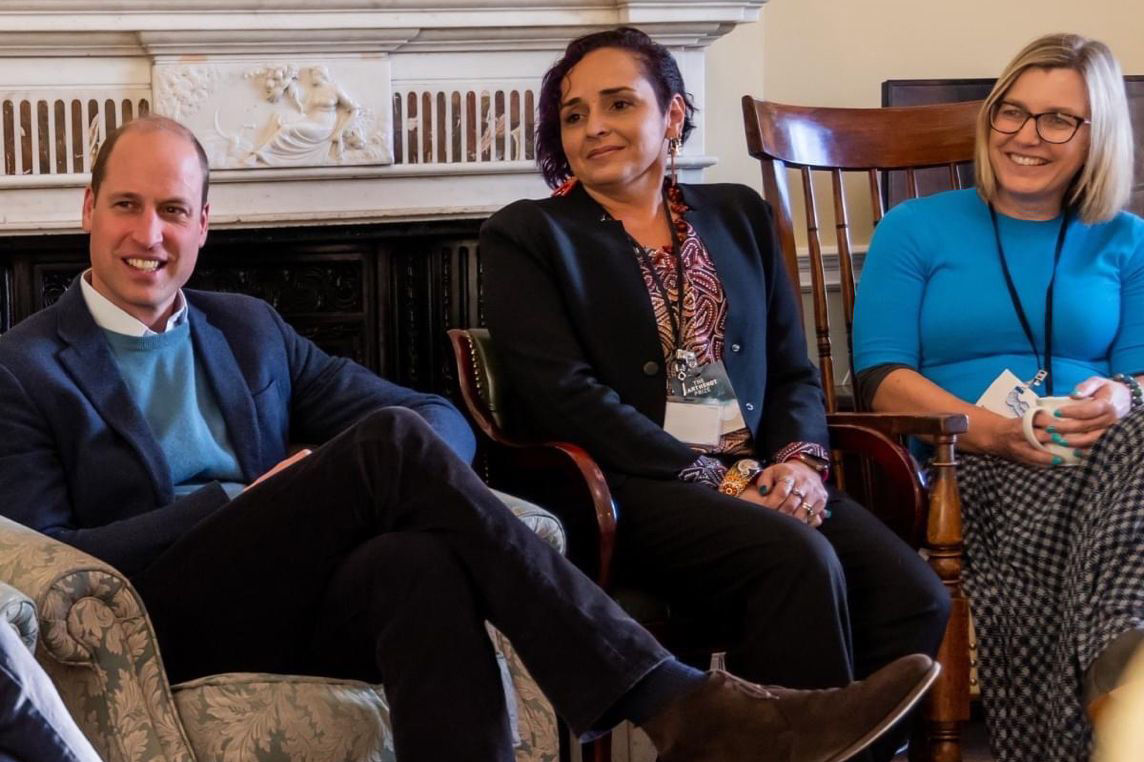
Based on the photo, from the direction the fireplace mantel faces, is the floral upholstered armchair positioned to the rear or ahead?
ahead

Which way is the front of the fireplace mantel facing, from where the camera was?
facing the viewer

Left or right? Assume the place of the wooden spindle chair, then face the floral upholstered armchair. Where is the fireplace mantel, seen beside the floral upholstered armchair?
right

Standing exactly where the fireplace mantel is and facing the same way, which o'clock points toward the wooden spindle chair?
The wooden spindle chair is roughly at 9 o'clock from the fireplace mantel.

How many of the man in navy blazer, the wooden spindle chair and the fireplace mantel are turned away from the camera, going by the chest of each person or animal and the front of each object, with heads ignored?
0

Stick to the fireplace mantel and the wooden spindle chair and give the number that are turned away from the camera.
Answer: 0

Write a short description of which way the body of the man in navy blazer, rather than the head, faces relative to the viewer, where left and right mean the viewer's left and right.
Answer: facing the viewer and to the right of the viewer

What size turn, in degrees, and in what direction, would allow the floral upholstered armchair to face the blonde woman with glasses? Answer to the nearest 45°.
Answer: approximately 90° to its left

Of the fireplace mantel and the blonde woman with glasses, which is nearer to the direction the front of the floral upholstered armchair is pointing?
the blonde woman with glasses

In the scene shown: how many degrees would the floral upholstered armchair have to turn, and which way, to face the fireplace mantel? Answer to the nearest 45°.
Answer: approximately 135° to its left

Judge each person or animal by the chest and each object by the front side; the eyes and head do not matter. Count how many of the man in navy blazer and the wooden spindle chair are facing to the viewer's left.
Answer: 0

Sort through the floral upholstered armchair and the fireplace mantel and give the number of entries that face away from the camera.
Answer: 0

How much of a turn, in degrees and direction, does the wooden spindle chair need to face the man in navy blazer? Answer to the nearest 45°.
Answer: approximately 90° to its right

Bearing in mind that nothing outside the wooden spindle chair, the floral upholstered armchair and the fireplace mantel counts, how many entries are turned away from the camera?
0

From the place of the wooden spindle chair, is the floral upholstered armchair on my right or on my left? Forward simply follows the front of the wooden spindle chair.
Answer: on my right

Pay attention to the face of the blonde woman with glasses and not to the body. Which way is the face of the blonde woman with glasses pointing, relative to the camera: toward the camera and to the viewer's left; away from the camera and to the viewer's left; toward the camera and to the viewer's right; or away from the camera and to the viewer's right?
toward the camera and to the viewer's left
